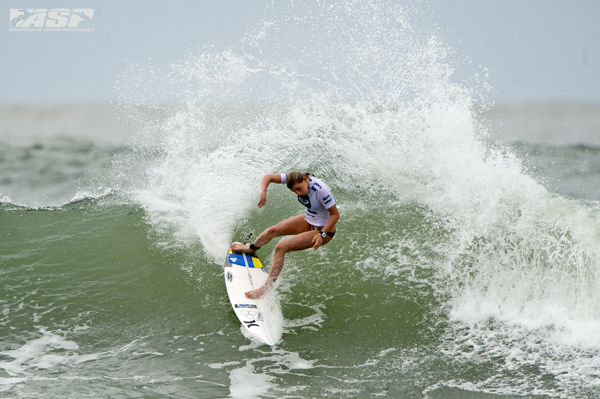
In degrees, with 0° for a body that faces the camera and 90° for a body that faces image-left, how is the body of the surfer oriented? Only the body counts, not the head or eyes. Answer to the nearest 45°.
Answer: approximately 45°

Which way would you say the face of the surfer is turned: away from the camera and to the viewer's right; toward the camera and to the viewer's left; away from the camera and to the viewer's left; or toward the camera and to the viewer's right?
toward the camera and to the viewer's left
